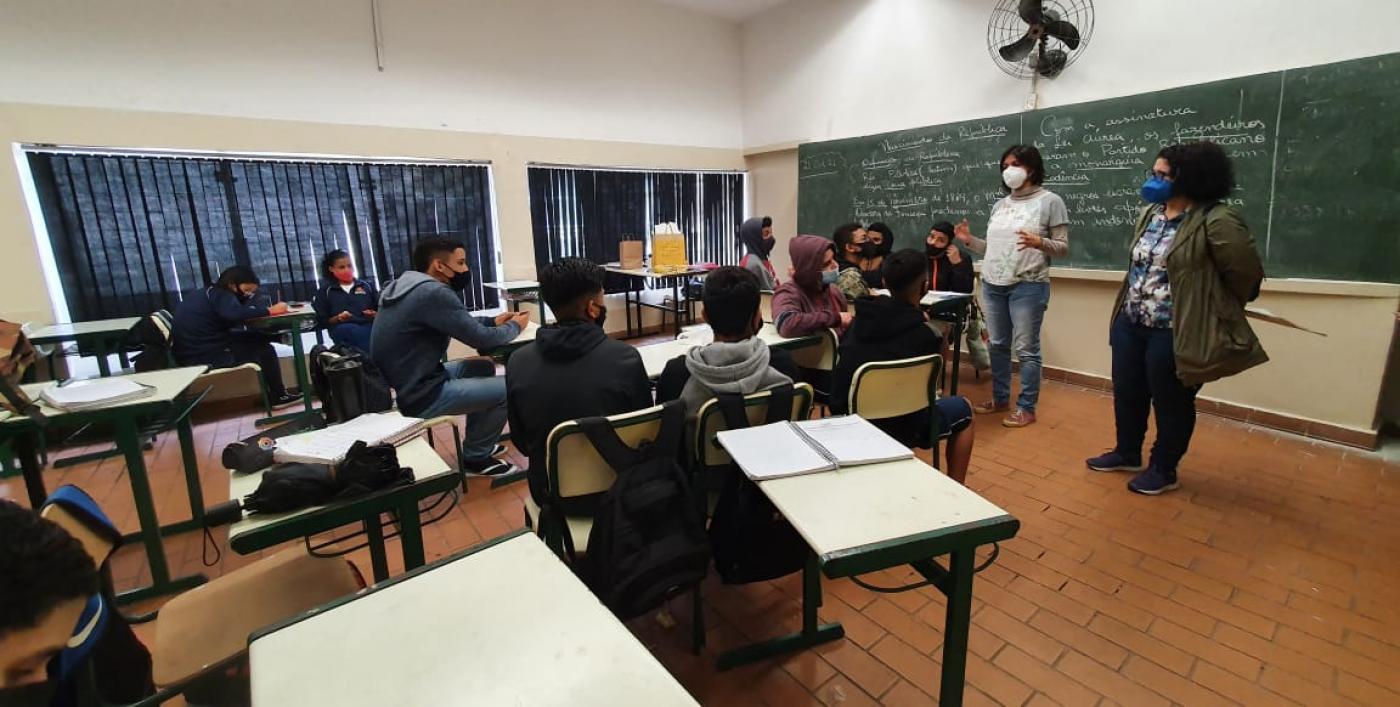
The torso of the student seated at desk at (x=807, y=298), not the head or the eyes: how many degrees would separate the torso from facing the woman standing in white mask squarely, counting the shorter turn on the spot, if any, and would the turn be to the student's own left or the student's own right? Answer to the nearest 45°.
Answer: approximately 90° to the student's own left

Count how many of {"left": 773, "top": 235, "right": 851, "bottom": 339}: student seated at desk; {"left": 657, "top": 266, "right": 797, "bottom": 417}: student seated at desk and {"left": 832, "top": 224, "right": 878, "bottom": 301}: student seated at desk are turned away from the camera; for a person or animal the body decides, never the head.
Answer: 1

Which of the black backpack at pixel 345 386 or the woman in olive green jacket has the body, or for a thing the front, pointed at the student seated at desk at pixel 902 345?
the woman in olive green jacket

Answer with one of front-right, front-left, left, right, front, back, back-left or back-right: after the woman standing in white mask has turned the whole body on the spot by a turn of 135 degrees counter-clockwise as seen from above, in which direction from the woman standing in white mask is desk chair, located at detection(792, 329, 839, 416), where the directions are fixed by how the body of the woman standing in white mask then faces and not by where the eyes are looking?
back-right

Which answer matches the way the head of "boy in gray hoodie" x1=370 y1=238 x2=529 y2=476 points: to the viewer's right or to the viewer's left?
to the viewer's right

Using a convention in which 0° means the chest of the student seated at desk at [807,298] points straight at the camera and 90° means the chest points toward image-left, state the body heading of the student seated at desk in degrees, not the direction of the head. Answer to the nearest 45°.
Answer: approximately 315°

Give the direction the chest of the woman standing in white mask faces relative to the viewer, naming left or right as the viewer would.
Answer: facing the viewer and to the left of the viewer

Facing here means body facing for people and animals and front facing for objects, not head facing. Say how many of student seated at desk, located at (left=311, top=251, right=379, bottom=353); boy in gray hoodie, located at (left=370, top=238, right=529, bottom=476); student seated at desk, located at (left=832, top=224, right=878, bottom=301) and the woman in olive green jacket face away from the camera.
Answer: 0

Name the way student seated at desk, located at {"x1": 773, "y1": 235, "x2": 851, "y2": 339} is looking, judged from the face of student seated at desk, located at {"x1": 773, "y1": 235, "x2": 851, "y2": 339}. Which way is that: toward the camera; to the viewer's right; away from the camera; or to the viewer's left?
to the viewer's right

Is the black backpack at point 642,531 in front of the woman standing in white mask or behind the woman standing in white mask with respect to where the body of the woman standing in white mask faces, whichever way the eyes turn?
in front

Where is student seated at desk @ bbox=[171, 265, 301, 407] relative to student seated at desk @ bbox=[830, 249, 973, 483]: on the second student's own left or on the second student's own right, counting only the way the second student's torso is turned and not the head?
on the second student's own left

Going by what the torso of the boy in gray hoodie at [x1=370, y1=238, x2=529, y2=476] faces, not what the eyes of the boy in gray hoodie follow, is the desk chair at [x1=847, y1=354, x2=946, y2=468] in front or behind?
in front

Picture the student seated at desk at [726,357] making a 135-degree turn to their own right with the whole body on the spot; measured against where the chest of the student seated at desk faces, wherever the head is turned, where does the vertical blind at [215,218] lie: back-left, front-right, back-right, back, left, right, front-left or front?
back

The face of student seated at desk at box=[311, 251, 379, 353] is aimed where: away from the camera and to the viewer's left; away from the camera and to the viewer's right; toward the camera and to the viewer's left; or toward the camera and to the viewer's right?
toward the camera and to the viewer's right

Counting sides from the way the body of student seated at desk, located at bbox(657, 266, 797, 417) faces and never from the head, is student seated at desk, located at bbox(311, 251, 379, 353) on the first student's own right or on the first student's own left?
on the first student's own left

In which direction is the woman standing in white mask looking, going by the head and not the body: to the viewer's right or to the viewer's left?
to the viewer's left

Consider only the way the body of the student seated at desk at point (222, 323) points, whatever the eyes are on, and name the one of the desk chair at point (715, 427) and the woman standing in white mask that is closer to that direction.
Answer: the woman standing in white mask

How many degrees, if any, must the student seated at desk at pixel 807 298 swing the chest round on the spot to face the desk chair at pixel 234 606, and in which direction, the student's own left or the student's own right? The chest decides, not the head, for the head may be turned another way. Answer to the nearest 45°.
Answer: approximately 90° to the student's own right
